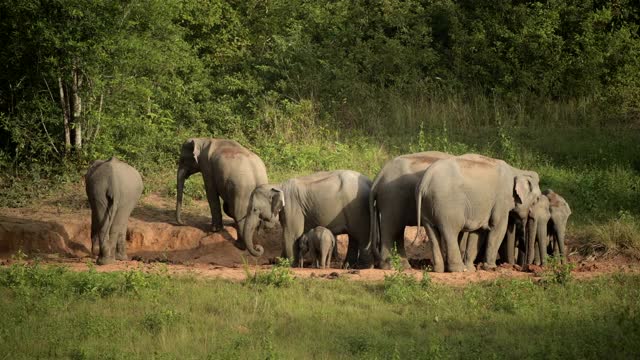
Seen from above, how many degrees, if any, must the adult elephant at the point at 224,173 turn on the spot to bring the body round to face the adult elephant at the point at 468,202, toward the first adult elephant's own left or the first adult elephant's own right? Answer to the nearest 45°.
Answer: approximately 180°

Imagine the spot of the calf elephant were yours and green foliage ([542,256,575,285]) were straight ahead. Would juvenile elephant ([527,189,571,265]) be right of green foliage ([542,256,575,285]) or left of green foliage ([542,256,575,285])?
left

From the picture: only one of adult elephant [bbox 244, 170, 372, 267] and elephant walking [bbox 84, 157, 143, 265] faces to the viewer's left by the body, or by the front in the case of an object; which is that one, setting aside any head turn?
the adult elephant

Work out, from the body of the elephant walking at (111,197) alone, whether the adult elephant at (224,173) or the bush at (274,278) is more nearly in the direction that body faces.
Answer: the adult elephant

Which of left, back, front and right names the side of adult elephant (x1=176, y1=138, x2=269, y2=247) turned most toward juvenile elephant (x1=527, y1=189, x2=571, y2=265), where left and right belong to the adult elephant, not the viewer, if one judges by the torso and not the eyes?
back

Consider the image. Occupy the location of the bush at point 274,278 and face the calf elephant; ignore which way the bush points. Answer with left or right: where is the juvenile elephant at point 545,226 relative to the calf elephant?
right

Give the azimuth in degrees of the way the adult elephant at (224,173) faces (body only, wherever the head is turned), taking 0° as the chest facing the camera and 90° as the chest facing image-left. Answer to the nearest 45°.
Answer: approximately 135°

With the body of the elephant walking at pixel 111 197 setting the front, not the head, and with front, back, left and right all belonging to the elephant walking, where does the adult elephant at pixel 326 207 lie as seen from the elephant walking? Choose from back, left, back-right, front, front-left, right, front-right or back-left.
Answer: right

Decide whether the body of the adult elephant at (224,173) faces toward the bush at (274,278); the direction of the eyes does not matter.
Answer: no

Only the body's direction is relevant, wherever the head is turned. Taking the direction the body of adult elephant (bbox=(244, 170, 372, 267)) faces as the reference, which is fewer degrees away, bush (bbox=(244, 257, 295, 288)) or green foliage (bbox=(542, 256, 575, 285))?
the bush

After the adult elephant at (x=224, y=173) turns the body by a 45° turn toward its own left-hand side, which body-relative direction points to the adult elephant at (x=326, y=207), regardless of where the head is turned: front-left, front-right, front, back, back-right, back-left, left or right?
back-left

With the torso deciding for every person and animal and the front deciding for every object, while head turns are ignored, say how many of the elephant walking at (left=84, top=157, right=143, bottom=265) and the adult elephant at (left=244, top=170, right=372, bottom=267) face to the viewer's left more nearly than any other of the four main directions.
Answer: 1

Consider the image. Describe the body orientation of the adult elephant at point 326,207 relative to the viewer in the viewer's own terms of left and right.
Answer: facing to the left of the viewer

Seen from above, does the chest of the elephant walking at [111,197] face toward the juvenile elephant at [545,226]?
no

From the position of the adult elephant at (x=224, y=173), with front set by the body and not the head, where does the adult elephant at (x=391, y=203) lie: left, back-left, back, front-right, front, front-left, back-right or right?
back

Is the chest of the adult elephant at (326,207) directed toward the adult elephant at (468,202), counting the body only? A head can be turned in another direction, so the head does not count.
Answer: no

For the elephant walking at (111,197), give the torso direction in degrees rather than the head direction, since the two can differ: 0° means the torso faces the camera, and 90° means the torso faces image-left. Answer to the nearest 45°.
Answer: approximately 180°

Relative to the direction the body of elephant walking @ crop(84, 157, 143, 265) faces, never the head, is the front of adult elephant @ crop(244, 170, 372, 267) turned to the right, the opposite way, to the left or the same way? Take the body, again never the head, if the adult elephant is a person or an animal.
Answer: to the left

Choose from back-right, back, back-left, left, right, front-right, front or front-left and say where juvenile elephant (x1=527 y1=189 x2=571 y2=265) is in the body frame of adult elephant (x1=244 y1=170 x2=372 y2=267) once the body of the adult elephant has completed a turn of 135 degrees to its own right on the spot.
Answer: front-right
